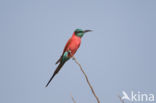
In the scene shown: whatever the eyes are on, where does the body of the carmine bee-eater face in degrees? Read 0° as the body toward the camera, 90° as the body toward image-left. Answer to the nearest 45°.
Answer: approximately 270°
